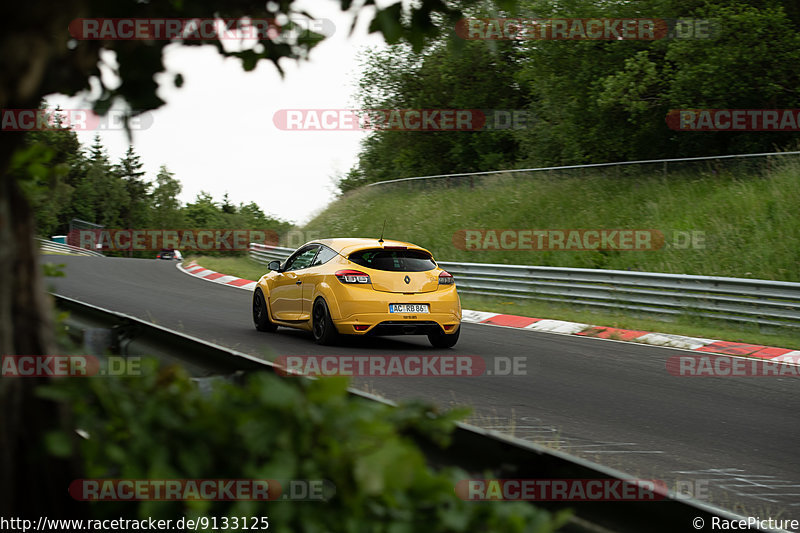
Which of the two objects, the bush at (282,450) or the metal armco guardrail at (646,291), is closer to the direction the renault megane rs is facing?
the metal armco guardrail

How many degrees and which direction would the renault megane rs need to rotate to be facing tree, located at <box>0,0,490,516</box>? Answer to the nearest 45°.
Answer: approximately 135° to its left

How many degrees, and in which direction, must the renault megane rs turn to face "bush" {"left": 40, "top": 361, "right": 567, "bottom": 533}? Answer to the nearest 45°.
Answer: approximately 135° to its left

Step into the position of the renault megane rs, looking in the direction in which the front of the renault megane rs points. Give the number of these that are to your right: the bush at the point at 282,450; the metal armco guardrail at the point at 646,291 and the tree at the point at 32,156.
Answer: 1

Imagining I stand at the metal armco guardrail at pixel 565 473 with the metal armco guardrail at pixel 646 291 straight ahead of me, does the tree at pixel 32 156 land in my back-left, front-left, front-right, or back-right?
back-left

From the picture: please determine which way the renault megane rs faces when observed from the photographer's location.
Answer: facing away from the viewer and to the left of the viewer

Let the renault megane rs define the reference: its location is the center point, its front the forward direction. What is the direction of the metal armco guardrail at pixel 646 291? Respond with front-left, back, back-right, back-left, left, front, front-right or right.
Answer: right

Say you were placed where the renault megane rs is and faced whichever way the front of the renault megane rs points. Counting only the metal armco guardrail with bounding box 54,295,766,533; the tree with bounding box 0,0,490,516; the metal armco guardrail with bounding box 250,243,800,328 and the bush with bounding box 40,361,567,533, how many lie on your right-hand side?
1

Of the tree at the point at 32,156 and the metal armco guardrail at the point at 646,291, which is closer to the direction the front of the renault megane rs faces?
the metal armco guardrail
